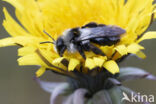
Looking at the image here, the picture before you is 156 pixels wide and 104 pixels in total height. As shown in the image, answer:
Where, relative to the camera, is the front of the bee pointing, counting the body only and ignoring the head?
to the viewer's left
